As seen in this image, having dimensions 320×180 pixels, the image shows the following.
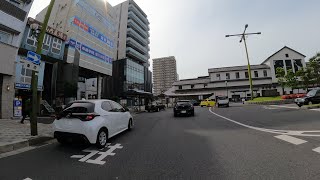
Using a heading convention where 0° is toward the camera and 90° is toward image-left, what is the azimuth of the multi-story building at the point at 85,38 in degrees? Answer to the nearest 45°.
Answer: approximately 315°

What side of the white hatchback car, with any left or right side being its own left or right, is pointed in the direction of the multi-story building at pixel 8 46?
left

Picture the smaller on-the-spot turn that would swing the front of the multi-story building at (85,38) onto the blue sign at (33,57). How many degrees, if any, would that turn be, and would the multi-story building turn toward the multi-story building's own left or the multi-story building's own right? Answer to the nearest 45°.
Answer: approximately 45° to the multi-story building's own right

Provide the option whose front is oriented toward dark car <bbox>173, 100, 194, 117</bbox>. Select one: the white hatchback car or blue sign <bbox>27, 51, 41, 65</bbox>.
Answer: the white hatchback car

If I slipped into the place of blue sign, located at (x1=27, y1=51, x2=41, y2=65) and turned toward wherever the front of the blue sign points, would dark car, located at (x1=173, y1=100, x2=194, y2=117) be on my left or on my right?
on my left

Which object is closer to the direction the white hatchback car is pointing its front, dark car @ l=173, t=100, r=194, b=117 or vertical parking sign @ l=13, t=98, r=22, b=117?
the dark car

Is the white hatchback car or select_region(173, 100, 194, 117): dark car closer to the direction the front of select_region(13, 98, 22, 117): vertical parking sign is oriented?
the white hatchback car

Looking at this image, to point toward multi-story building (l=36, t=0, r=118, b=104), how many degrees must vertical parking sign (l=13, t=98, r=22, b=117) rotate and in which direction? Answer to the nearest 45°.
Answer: approximately 135° to its left

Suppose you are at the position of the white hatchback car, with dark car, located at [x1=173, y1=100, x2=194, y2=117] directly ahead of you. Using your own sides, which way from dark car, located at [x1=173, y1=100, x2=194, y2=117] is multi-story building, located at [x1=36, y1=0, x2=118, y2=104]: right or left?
left

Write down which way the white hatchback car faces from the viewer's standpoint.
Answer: facing away from the viewer and to the right of the viewer
